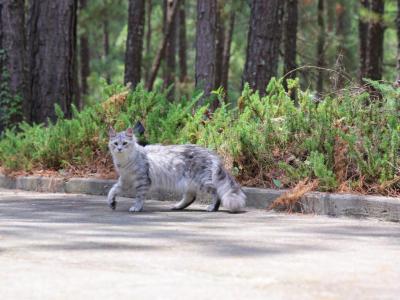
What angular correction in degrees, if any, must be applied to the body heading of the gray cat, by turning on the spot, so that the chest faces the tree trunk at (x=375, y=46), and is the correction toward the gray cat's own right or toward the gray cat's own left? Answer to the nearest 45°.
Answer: approximately 135° to the gray cat's own right

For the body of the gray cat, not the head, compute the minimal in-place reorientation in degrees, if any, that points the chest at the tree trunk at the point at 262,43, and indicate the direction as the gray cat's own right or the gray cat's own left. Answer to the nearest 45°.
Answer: approximately 90° to the gray cat's own right

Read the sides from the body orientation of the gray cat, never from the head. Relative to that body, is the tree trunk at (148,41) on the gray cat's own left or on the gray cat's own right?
on the gray cat's own right

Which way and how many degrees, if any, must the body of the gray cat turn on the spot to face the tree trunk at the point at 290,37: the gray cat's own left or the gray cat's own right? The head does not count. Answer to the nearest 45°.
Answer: approximately 90° to the gray cat's own right

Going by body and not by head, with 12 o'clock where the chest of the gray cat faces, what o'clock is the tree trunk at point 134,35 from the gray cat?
The tree trunk is roughly at 3 o'clock from the gray cat.

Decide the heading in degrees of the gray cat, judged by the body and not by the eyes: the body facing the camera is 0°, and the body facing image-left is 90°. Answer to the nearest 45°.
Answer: approximately 90°

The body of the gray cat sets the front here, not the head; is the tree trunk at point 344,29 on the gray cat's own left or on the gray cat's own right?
on the gray cat's own right

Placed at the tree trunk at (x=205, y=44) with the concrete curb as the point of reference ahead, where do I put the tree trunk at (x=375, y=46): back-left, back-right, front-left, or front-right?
back-left

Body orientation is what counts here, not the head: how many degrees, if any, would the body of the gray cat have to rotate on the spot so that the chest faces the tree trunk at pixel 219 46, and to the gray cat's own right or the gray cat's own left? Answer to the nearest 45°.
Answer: approximately 90° to the gray cat's own right

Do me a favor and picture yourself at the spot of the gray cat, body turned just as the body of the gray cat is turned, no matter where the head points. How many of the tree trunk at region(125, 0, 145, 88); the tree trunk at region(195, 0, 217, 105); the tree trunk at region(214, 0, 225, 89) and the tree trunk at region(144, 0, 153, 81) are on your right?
4
